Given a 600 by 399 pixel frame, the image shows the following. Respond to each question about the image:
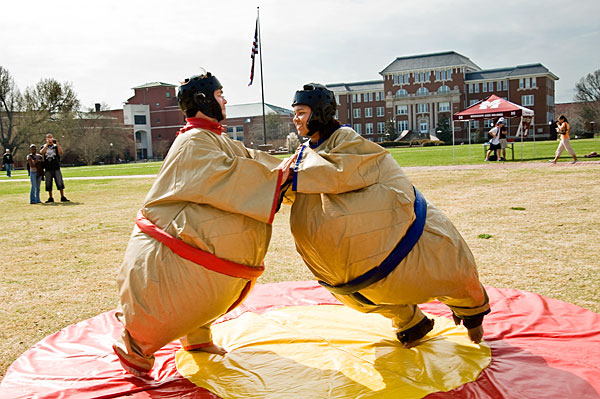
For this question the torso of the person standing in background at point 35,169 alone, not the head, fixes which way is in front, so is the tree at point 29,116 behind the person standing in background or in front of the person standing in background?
behind

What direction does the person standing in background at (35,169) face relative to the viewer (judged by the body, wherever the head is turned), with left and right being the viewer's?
facing the viewer and to the right of the viewer

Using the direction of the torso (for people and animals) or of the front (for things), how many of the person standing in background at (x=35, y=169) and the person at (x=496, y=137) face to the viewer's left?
0

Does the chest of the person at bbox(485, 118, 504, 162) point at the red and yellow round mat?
no

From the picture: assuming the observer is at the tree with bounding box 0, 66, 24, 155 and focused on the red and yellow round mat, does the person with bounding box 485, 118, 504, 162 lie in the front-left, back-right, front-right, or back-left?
front-left

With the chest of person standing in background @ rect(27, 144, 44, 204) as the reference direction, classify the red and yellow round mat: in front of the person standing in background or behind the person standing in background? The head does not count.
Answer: in front

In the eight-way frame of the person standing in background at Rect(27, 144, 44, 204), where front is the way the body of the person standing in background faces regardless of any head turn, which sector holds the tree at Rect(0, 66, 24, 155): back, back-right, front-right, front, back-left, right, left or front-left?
back-left

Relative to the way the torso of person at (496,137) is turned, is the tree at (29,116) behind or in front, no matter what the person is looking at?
behind
